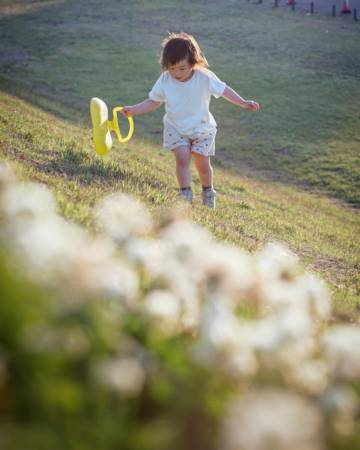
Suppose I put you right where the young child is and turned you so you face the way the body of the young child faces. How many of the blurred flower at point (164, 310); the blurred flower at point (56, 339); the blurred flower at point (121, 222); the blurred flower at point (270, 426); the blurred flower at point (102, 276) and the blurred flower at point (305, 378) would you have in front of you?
6

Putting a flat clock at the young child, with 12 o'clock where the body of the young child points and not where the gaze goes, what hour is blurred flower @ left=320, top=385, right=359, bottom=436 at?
The blurred flower is roughly at 12 o'clock from the young child.

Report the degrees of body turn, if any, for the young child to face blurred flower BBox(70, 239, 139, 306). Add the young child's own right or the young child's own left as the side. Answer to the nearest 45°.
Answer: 0° — they already face it

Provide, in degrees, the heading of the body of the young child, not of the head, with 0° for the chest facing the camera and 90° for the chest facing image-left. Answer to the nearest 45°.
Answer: approximately 0°

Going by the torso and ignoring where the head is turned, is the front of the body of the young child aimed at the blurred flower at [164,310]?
yes

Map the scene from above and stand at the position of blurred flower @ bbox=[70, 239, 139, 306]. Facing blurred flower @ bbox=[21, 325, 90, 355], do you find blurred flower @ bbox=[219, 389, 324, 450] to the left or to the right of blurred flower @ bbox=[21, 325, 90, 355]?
left

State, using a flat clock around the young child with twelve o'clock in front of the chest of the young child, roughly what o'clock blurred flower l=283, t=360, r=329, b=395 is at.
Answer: The blurred flower is roughly at 12 o'clock from the young child.

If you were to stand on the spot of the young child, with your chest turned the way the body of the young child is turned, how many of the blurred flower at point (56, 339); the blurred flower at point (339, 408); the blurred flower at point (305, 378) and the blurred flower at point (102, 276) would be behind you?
0

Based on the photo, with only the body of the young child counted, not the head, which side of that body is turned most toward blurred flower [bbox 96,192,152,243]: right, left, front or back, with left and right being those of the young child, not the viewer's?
front

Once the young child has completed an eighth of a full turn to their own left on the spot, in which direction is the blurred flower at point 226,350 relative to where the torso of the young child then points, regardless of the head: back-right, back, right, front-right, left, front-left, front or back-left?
front-right

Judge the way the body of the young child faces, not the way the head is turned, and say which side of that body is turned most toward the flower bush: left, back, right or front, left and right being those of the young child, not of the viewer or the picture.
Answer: front

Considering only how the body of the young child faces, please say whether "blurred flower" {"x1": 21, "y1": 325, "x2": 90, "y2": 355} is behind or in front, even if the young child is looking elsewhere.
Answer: in front

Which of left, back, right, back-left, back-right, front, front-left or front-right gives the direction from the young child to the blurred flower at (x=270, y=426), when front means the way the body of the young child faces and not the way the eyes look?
front
